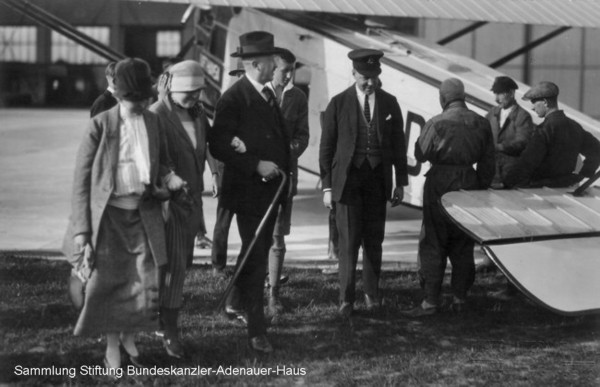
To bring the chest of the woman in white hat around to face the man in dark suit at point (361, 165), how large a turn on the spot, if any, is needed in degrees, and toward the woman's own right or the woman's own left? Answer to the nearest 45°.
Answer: approximately 90° to the woman's own left

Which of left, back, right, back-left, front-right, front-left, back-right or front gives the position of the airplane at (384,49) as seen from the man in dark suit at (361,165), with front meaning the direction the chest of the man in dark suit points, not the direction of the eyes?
back

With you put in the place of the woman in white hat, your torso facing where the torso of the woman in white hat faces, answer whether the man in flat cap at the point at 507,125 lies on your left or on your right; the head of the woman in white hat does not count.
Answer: on your left

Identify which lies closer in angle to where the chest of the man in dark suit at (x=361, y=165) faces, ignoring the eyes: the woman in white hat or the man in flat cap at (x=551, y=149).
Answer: the woman in white hat

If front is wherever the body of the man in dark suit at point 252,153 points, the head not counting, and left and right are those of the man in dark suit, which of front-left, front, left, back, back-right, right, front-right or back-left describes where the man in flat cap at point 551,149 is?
left

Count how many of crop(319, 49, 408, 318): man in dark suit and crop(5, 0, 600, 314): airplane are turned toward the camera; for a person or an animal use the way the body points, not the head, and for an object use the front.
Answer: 1
